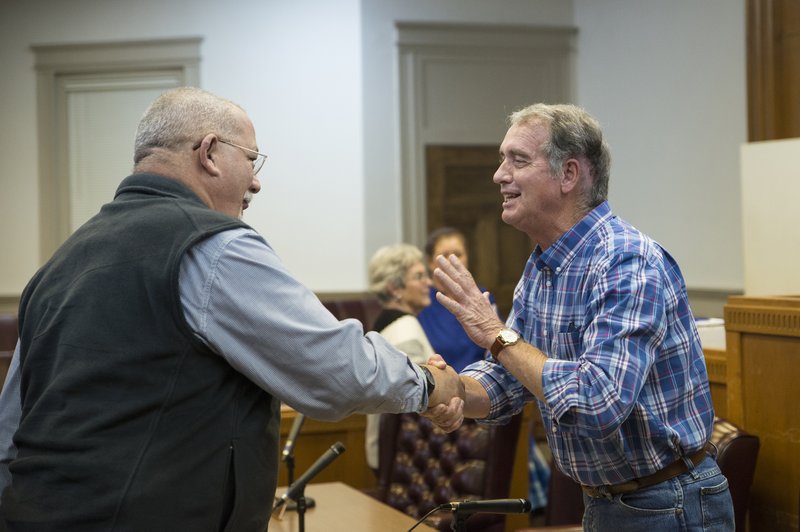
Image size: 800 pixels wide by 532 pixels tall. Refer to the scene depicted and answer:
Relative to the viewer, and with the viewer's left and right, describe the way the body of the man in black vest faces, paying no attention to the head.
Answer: facing away from the viewer and to the right of the viewer

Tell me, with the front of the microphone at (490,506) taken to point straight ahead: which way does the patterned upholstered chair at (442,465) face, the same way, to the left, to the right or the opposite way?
to the right

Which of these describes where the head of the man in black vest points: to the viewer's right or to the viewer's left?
to the viewer's right

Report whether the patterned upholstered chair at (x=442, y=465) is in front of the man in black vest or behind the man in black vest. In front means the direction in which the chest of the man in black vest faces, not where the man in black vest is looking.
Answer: in front
